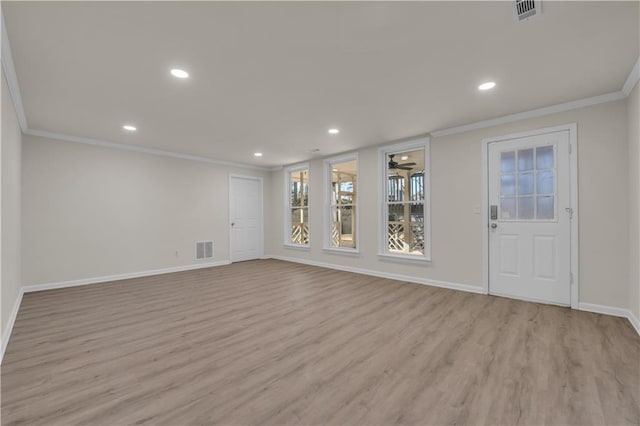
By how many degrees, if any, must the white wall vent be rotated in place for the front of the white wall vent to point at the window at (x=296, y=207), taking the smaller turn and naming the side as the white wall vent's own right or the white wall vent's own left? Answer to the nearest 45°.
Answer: approximately 45° to the white wall vent's own left

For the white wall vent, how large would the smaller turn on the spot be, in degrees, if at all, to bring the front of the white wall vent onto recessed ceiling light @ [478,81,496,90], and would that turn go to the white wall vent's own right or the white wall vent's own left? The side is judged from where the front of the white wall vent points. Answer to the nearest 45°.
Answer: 0° — it already faces it

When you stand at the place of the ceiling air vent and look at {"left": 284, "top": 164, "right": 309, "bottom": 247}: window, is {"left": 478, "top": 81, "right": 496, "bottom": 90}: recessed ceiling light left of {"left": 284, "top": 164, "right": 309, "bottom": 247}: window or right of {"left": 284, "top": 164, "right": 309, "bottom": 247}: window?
right

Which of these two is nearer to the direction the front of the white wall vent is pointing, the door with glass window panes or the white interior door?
the door with glass window panes

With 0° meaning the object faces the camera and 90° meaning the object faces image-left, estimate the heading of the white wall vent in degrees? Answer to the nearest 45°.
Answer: approximately 315°

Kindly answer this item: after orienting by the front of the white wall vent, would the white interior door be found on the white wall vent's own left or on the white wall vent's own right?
on the white wall vent's own left

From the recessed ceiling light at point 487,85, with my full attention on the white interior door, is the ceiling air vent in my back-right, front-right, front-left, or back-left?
back-left

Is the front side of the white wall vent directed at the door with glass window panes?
yes

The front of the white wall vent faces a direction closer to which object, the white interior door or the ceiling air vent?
the ceiling air vent

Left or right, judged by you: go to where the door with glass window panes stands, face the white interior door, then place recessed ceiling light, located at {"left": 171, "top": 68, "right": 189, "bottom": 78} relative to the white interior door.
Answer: left
